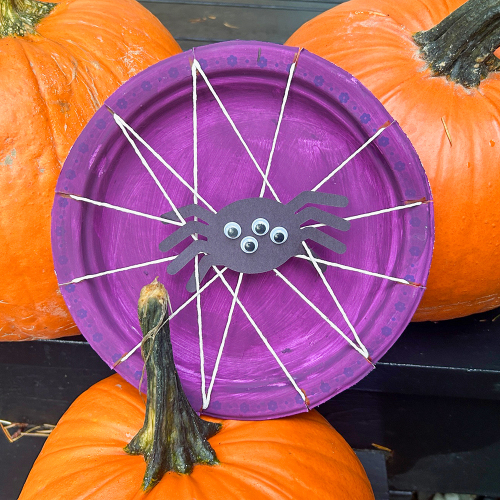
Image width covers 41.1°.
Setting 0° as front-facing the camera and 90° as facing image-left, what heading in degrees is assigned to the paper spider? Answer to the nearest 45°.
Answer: approximately 0°
